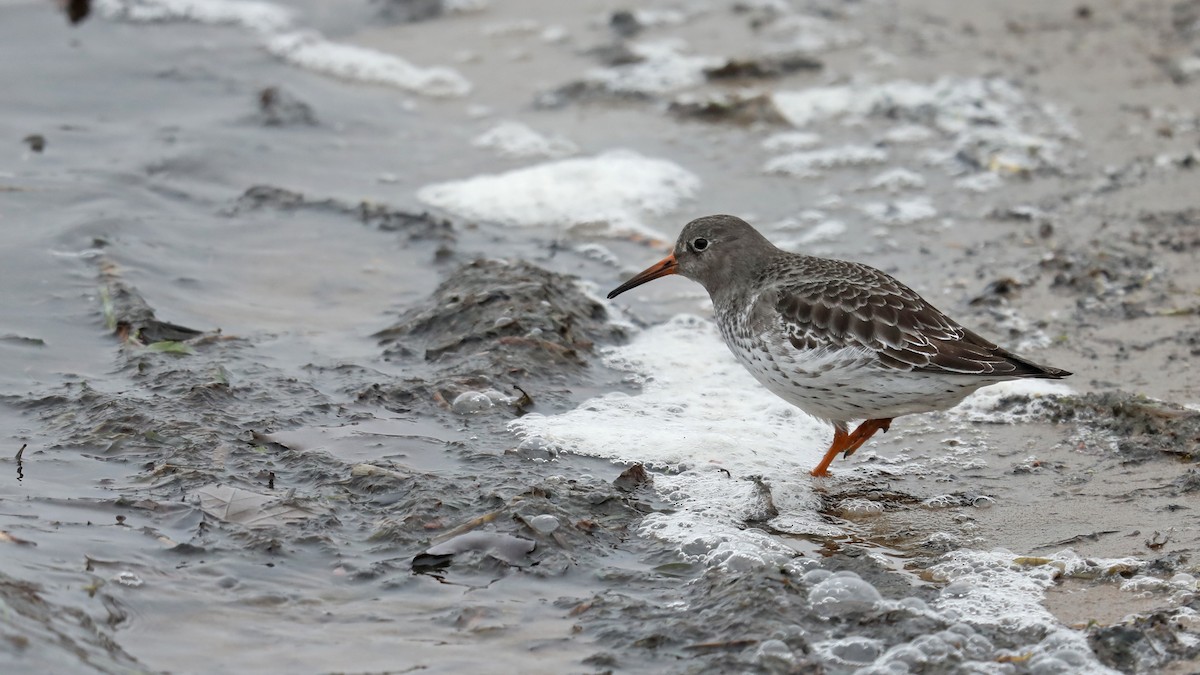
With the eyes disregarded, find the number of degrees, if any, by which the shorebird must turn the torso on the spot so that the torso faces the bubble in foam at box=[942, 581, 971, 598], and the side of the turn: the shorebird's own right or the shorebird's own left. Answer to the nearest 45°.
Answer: approximately 90° to the shorebird's own left

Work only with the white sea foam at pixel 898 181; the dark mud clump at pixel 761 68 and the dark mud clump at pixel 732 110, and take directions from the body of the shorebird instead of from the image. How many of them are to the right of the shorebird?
3

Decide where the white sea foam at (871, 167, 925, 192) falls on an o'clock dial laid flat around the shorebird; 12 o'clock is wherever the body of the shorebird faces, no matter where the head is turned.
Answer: The white sea foam is roughly at 3 o'clock from the shorebird.

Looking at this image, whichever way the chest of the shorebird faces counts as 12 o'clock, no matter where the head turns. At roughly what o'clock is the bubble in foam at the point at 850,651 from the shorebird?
The bubble in foam is roughly at 9 o'clock from the shorebird.

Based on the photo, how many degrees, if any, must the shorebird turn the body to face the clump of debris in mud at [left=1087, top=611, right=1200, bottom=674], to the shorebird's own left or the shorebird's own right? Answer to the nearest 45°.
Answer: approximately 135° to the shorebird's own left

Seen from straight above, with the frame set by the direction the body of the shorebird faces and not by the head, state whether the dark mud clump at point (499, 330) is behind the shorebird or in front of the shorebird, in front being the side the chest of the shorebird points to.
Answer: in front

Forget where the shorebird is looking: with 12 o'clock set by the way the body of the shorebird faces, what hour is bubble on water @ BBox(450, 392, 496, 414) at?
The bubble on water is roughly at 12 o'clock from the shorebird.

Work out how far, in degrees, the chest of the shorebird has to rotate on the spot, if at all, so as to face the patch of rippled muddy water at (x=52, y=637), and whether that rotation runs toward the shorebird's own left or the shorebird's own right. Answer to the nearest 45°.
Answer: approximately 45° to the shorebird's own left

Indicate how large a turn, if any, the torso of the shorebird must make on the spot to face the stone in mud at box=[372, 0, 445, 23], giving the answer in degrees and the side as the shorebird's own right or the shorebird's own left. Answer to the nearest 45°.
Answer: approximately 45° to the shorebird's own right

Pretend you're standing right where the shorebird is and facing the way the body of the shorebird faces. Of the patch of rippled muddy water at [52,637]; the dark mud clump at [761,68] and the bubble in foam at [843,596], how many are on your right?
1

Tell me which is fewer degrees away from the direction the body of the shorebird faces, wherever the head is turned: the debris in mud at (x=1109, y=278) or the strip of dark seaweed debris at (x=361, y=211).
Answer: the strip of dark seaweed debris

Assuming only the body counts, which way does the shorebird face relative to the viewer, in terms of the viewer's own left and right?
facing to the left of the viewer

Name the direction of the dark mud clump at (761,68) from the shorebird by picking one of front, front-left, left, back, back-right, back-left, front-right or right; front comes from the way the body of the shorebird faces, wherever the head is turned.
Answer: right
